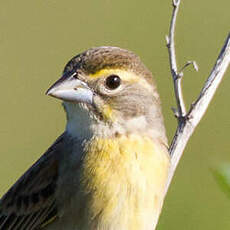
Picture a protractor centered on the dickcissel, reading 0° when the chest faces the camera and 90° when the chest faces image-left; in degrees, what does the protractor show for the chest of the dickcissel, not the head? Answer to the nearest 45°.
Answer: approximately 315°
